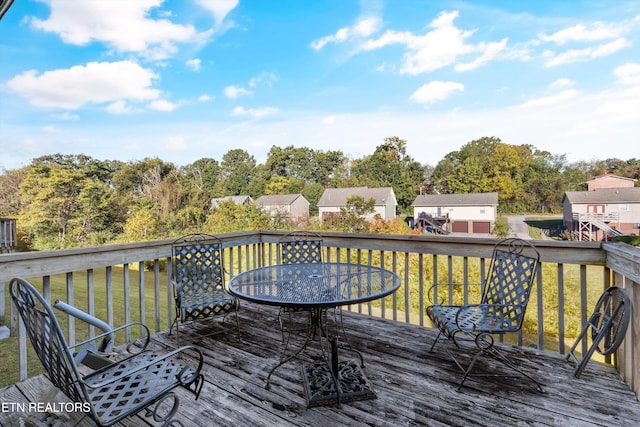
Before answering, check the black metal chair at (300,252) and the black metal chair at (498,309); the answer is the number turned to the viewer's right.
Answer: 0

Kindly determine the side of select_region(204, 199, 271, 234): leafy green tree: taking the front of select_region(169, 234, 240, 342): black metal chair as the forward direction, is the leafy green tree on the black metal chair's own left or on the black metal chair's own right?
on the black metal chair's own left

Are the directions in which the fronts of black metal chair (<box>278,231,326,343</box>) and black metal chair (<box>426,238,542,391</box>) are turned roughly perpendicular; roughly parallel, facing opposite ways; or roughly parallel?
roughly perpendicular

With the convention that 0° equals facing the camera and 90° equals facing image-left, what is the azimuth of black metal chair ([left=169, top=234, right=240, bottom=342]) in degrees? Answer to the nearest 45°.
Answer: approximately 315°

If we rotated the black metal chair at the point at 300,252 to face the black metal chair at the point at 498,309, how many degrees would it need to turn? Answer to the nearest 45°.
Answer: approximately 45° to its left

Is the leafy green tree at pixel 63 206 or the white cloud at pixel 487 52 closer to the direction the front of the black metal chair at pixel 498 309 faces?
the leafy green tree

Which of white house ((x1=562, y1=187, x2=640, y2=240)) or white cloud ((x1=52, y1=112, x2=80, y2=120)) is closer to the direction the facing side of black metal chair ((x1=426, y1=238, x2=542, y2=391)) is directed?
the white cloud

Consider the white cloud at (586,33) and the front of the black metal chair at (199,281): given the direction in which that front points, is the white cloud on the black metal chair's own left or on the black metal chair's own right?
on the black metal chair's own left

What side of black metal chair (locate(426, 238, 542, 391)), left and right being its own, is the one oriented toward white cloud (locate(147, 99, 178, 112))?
right

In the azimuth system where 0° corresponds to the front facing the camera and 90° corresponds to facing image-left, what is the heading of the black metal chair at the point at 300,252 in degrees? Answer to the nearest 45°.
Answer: approximately 0°
